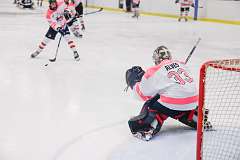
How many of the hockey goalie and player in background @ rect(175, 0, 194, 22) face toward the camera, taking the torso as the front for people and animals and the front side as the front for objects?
1

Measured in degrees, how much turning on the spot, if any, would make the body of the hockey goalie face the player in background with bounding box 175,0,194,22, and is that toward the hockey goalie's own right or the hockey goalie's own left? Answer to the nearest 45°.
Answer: approximately 45° to the hockey goalie's own right

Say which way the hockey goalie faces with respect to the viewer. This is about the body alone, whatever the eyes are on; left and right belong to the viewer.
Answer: facing away from the viewer and to the left of the viewer

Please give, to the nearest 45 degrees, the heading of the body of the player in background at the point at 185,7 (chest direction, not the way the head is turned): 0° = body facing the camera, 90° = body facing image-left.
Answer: approximately 0°

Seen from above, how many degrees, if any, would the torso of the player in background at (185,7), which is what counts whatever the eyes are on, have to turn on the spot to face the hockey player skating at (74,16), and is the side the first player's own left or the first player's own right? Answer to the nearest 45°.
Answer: approximately 45° to the first player's own right

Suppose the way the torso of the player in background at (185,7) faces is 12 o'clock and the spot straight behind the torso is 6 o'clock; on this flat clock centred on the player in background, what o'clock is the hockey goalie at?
The hockey goalie is roughly at 12 o'clock from the player in background.
